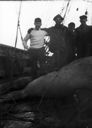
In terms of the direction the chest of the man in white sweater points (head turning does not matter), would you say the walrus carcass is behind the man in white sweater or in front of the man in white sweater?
in front

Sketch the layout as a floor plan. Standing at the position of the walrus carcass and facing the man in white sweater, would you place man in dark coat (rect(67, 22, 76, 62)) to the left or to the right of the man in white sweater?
right

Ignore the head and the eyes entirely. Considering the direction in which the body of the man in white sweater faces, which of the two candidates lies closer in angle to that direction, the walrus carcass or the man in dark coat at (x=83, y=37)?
the walrus carcass

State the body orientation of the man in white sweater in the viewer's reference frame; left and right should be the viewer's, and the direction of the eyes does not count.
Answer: facing the viewer

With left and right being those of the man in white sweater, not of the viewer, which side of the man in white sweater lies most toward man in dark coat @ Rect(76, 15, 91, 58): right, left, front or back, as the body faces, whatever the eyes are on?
left

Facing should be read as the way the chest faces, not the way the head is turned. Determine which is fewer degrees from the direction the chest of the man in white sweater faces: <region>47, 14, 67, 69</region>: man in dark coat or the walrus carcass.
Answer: the walrus carcass

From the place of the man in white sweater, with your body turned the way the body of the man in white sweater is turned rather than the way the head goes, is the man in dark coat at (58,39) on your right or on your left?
on your left

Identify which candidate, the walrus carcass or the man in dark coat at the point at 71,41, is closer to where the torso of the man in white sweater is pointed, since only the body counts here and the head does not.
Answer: the walrus carcass
